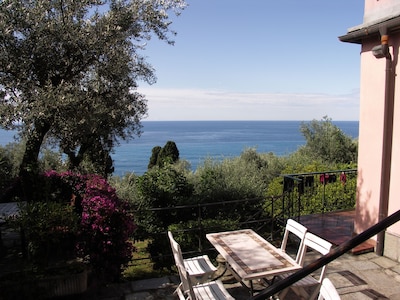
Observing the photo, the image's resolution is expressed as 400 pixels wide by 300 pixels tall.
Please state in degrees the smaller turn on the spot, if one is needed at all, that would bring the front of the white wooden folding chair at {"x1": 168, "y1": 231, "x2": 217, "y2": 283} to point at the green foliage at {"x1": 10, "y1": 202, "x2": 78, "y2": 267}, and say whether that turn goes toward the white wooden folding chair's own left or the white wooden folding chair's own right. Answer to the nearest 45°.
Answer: approximately 180°

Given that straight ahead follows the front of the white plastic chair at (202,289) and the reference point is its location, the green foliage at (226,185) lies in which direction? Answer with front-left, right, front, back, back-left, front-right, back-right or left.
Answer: left

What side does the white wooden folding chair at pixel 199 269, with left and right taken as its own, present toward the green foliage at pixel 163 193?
left

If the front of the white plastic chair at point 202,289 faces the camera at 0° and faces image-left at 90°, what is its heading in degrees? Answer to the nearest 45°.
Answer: approximately 270°

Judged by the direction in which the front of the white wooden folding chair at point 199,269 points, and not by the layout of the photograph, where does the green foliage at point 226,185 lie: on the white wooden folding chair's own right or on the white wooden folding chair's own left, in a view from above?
on the white wooden folding chair's own left

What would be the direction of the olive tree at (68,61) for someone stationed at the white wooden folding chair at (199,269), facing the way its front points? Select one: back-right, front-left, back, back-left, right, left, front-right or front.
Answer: back-left

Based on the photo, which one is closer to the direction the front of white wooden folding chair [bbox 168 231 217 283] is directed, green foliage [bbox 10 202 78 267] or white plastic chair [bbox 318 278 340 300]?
the white plastic chair

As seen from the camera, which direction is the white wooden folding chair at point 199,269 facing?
to the viewer's right
